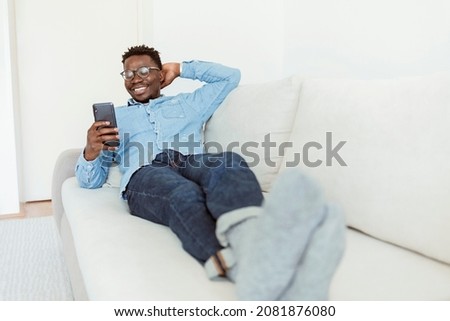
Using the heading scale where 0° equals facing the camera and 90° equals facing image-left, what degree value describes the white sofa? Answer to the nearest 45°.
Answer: approximately 45°
